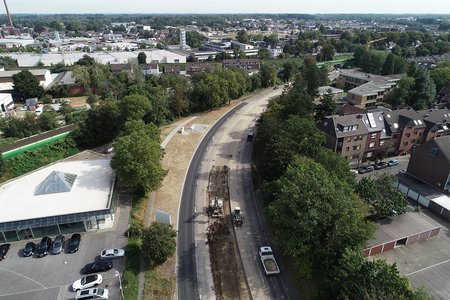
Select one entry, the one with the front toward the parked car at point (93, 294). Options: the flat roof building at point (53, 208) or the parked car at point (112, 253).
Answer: the flat roof building

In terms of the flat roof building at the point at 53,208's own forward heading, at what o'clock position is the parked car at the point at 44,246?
The parked car is roughly at 1 o'clock from the flat roof building.

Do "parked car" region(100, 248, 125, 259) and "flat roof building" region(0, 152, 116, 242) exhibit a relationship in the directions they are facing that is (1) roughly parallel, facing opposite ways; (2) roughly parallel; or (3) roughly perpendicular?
roughly perpendicular

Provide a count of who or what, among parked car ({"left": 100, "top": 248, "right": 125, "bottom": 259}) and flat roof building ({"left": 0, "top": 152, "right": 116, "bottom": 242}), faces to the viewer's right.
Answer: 1

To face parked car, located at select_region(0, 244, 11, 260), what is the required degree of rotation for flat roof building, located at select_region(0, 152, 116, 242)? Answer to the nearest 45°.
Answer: approximately 90° to its right

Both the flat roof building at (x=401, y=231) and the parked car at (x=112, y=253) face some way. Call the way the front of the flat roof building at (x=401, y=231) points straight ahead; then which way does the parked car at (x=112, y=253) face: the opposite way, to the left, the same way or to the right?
to the left

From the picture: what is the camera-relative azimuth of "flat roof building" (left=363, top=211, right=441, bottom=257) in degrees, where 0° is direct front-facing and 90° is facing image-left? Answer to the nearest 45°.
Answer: approximately 315°

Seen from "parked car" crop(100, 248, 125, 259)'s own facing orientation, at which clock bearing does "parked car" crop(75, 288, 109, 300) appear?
"parked car" crop(75, 288, 109, 300) is roughly at 4 o'clock from "parked car" crop(100, 248, 125, 259).

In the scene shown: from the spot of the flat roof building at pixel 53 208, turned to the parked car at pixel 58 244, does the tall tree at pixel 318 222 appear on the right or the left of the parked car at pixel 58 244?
left

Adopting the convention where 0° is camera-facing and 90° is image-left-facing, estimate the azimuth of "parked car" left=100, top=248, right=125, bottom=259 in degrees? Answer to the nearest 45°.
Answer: approximately 270°
